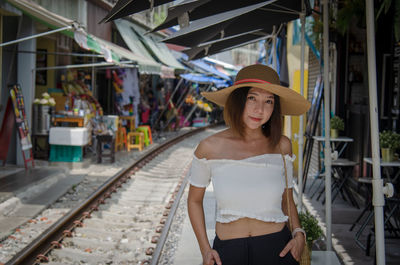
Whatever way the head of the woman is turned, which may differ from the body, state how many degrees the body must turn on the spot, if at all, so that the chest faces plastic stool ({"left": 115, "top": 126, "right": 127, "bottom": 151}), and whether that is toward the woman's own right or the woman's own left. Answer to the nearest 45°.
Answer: approximately 180°

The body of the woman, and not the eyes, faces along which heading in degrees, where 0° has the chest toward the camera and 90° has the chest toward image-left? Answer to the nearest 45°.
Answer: approximately 0°

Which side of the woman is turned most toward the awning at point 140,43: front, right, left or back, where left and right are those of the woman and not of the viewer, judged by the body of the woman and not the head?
back

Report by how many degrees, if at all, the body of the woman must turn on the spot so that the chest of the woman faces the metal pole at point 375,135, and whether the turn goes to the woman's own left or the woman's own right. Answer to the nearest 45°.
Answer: approximately 135° to the woman's own left

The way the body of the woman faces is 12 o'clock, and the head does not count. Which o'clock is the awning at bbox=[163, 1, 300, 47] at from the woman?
The awning is roughly at 6 o'clock from the woman.

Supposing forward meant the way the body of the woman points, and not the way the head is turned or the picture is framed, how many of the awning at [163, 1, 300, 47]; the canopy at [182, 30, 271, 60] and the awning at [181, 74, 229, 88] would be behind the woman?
3

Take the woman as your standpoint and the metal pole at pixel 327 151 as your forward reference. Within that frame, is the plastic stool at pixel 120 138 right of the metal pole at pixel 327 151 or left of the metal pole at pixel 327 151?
left

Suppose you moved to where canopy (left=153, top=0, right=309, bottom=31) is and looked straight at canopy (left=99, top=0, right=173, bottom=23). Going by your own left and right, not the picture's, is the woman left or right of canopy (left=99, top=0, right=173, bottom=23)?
left

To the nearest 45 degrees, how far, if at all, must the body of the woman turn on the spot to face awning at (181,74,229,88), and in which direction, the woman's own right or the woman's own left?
approximately 180°

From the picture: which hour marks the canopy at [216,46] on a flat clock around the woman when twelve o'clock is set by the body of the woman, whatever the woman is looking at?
The canopy is roughly at 6 o'clock from the woman.
